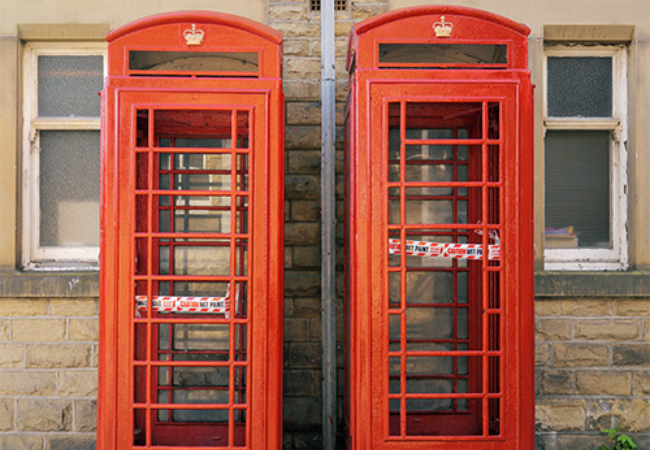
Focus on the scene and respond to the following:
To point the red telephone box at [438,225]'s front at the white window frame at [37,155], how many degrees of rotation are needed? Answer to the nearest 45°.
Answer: approximately 90° to its right

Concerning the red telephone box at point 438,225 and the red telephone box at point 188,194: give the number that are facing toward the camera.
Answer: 2

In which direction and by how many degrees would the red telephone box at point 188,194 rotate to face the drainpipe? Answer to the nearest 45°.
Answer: approximately 135° to its left

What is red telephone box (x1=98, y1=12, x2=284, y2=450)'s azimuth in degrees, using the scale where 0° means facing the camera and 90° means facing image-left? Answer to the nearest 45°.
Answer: approximately 0°

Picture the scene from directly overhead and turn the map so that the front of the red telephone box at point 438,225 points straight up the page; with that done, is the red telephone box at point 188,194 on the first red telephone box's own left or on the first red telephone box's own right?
on the first red telephone box's own right

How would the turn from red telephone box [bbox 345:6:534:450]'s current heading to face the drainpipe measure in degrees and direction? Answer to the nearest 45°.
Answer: approximately 135° to its right

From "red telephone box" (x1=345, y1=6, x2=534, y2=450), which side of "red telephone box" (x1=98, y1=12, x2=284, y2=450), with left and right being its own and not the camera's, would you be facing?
left
